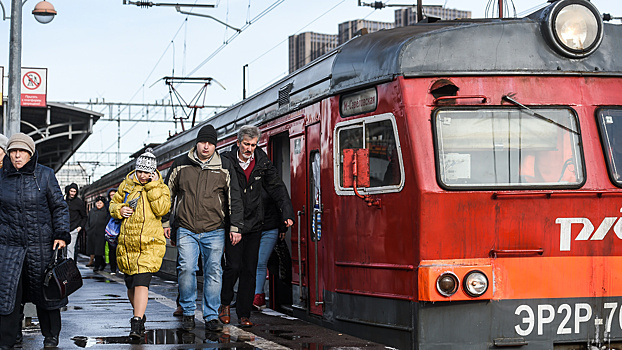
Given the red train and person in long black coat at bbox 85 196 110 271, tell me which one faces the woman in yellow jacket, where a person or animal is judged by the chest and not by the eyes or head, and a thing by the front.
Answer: the person in long black coat

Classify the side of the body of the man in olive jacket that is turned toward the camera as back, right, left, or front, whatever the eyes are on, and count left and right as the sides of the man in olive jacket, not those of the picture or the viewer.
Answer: front

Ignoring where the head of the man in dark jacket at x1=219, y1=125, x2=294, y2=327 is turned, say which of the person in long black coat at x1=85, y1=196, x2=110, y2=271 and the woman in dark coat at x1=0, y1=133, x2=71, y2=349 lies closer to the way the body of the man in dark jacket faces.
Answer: the woman in dark coat

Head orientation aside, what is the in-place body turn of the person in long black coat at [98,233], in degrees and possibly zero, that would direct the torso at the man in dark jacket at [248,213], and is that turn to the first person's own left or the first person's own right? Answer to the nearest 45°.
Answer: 0° — they already face them

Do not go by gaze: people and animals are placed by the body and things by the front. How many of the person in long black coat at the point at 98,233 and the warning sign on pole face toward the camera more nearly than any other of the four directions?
2

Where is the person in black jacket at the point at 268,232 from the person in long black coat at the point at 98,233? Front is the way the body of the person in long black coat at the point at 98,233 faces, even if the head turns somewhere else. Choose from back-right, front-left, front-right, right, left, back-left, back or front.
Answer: front

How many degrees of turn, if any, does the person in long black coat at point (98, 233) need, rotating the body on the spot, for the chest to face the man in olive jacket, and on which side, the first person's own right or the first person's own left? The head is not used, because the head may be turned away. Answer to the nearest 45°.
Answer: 0° — they already face them

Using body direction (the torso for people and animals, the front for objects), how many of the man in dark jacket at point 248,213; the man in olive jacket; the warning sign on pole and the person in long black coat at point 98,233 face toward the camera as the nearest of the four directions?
4

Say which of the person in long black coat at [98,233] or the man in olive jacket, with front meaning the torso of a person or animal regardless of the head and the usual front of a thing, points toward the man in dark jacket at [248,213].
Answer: the person in long black coat

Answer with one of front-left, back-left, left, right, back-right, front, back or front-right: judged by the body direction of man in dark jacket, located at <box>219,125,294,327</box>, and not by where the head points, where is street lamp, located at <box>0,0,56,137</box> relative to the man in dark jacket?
back-right

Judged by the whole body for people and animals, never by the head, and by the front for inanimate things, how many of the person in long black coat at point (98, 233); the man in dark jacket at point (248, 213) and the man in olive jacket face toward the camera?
3

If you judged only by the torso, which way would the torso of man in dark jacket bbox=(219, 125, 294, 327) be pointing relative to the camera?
toward the camera

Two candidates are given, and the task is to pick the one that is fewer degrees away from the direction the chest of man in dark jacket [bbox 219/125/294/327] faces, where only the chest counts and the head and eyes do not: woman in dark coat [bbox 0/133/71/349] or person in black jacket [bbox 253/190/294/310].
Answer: the woman in dark coat
